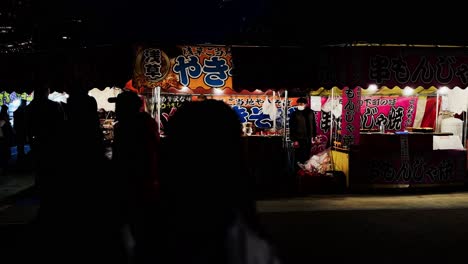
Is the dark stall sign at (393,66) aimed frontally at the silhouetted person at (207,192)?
yes

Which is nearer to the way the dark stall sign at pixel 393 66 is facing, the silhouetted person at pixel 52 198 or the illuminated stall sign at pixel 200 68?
the silhouetted person

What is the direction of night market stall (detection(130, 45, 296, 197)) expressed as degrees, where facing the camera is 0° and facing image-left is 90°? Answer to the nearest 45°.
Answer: approximately 0°

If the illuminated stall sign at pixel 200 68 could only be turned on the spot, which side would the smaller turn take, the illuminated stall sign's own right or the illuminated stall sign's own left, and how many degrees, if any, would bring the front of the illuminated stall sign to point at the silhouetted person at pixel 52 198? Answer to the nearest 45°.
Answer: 0° — it already faces them

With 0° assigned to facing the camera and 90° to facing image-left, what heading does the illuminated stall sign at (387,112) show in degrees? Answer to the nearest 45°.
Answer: approximately 0°

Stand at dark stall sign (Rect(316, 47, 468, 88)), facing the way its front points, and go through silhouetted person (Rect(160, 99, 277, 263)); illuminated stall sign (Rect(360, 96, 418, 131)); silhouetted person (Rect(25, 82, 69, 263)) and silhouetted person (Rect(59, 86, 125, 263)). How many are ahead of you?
3

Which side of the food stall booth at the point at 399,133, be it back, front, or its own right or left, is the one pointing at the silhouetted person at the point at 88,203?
front

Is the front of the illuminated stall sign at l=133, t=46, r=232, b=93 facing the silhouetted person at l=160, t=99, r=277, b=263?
yes

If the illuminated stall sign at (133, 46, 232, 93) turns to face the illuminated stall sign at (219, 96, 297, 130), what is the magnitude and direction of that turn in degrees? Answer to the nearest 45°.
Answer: approximately 135° to its left

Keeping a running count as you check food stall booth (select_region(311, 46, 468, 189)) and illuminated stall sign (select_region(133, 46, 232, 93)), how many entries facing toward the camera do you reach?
2
